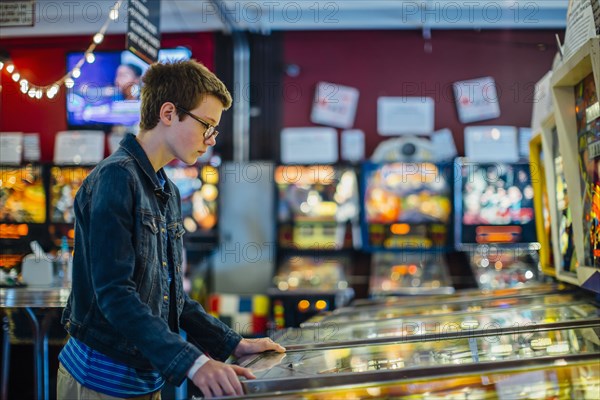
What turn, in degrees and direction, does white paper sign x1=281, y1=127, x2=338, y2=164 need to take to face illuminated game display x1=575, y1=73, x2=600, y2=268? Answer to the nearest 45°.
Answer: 0° — it already faces it

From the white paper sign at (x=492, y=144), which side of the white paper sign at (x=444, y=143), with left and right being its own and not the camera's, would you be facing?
left

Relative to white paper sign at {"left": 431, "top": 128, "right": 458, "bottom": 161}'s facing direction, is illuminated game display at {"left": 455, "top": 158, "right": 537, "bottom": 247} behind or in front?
in front

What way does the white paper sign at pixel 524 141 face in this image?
toward the camera

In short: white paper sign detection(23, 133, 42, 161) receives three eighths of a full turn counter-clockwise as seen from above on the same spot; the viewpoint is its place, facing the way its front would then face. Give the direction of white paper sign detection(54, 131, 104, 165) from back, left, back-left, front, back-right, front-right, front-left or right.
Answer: right

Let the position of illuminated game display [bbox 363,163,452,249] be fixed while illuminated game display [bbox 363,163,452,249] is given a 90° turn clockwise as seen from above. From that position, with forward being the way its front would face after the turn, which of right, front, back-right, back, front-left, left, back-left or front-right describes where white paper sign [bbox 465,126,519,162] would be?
back-right

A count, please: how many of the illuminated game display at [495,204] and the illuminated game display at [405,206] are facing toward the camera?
2

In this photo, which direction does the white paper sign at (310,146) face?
toward the camera

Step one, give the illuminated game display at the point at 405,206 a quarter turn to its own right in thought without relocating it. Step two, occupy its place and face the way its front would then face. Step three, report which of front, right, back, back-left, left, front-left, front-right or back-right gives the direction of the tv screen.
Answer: front
